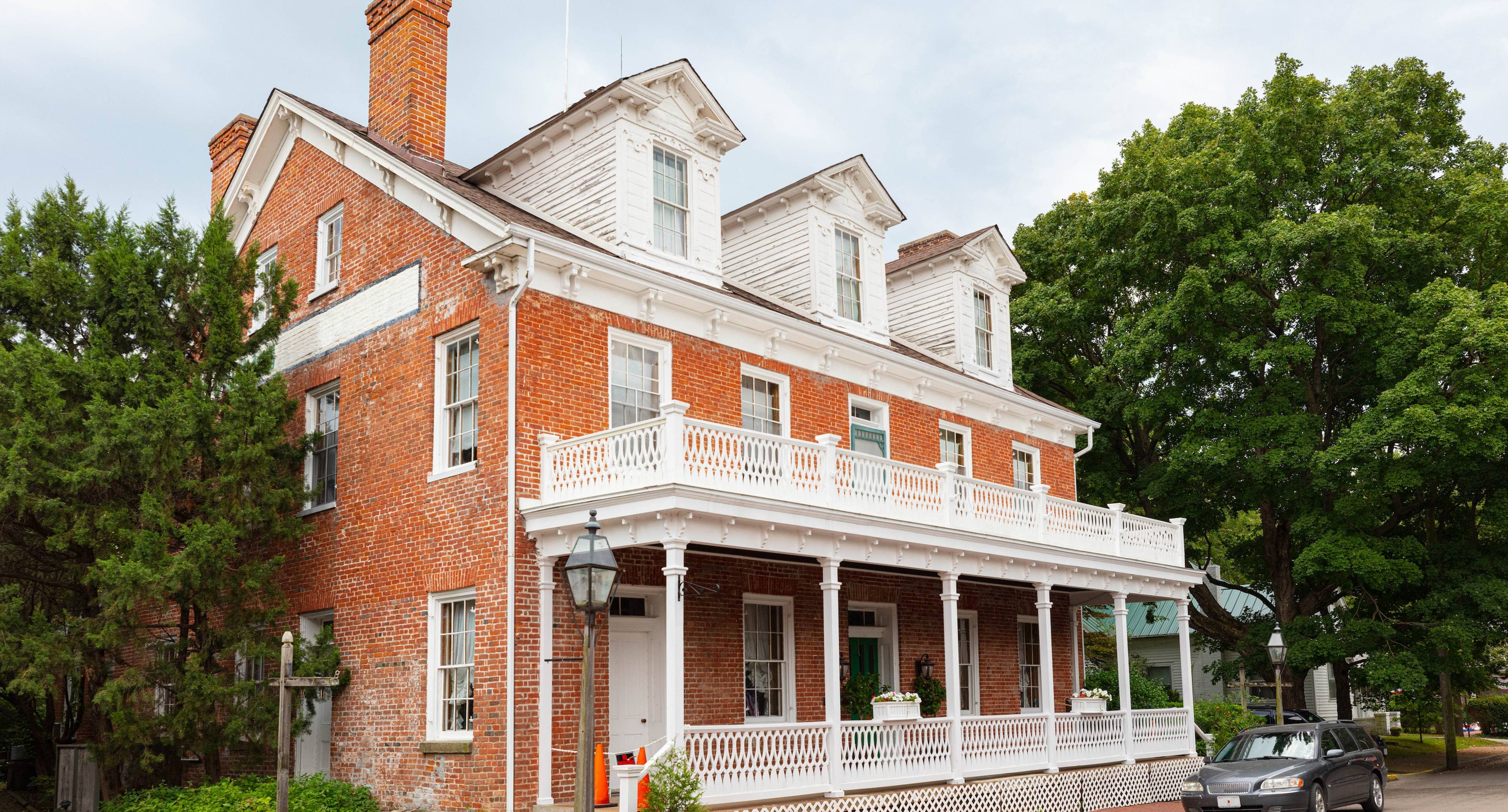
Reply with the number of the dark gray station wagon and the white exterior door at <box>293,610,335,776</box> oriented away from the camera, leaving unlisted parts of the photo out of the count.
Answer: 0

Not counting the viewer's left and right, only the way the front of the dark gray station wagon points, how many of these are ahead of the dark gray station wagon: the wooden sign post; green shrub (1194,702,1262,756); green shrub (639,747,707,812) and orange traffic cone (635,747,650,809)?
3

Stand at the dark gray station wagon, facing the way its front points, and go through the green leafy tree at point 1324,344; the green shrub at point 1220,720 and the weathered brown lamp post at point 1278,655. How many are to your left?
0

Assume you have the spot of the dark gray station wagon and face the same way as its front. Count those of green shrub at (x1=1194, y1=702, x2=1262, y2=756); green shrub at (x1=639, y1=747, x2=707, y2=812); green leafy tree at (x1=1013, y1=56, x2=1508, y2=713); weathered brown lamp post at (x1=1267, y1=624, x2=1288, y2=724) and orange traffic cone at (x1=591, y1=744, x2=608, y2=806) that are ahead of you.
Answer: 2

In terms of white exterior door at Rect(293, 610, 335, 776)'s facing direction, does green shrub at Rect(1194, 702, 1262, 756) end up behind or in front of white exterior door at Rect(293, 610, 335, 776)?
behind

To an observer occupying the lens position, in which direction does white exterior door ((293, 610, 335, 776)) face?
facing the viewer and to the left of the viewer

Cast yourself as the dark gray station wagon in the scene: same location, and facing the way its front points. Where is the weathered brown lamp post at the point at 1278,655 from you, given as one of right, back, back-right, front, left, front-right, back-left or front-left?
back-right

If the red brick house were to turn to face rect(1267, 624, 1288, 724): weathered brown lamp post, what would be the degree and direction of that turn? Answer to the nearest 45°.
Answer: approximately 90° to its left

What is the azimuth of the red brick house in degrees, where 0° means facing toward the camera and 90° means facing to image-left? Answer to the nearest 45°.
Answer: approximately 315°

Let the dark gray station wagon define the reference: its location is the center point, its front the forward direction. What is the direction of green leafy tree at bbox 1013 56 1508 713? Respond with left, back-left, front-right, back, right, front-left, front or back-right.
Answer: back-right

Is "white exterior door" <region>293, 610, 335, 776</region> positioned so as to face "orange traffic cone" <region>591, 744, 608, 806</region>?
no

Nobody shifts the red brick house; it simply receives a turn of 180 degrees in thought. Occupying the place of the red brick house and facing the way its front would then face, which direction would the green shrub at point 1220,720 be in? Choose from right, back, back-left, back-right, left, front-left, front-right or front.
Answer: right
